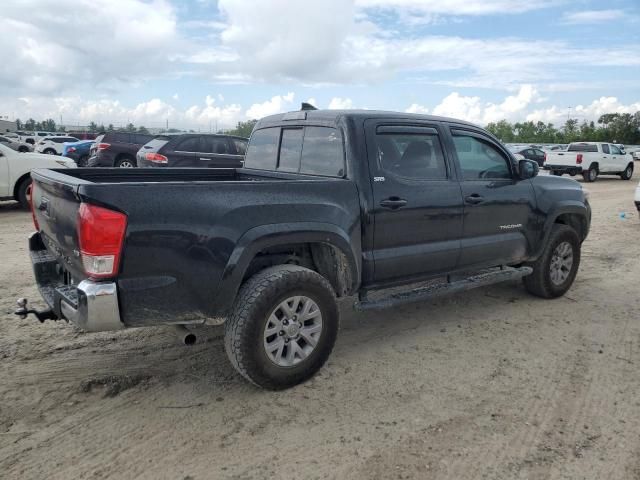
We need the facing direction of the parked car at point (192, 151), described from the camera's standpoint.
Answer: facing away from the viewer and to the right of the viewer

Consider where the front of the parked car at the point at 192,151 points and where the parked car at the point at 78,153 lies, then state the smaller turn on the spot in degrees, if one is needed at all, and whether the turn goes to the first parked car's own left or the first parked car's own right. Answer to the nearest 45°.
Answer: approximately 90° to the first parked car's own left

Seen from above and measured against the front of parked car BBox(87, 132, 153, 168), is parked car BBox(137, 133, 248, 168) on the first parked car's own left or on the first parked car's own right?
on the first parked car's own right

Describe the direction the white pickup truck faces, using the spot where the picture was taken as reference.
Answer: facing away from the viewer and to the right of the viewer

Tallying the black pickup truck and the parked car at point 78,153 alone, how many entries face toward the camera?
0

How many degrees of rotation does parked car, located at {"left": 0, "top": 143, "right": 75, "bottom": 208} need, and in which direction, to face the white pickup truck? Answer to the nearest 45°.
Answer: approximately 45° to its left

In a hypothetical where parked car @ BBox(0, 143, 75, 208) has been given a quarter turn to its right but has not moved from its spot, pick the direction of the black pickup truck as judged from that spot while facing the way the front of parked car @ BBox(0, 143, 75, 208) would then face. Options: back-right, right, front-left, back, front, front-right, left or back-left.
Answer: front-left

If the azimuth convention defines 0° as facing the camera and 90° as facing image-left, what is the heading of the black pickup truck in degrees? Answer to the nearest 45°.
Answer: approximately 225°

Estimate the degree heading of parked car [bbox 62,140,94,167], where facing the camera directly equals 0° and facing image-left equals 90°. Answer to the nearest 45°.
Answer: approximately 225°

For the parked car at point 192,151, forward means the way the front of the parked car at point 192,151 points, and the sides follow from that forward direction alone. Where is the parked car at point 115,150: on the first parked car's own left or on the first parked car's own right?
on the first parked car's own left

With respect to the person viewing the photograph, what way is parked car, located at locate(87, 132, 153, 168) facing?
facing away from the viewer and to the right of the viewer
